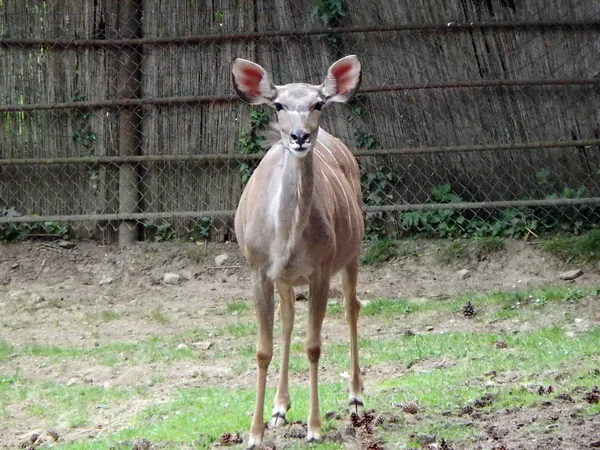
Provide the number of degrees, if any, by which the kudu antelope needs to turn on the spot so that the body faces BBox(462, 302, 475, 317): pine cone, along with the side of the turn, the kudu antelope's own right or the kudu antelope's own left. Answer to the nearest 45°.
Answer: approximately 135° to the kudu antelope's own left

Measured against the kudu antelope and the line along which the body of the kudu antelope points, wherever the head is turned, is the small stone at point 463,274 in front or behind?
behind

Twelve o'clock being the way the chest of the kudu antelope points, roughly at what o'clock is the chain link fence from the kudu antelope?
The chain link fence is roughly at 6 o'clock from the kudu antelope.

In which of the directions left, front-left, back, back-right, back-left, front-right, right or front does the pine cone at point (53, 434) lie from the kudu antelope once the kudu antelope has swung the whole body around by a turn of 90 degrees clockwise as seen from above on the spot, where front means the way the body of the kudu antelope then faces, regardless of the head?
front

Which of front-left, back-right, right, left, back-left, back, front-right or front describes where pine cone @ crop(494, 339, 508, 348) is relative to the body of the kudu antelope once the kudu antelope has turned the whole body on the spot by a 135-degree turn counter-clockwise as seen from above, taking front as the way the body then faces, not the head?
front

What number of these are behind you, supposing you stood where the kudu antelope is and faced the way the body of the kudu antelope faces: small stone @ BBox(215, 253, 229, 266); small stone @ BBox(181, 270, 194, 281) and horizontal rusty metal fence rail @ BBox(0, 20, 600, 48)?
3

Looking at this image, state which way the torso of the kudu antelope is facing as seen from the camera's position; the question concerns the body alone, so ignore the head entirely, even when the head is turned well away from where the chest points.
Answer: toward the camera

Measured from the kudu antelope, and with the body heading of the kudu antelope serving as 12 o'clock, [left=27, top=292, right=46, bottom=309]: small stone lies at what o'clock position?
The small stone is roughly at 5 o'clock from the kudu antelope.

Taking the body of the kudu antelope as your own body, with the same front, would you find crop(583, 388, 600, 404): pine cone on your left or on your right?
on your left

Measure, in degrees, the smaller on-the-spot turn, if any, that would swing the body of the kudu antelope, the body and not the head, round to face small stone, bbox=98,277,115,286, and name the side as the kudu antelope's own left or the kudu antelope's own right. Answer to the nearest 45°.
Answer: approximately 135° to the kudu antelope's own right

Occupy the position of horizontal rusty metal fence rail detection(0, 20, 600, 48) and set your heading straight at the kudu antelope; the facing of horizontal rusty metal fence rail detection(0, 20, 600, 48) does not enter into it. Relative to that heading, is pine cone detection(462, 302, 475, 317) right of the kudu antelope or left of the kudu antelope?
left

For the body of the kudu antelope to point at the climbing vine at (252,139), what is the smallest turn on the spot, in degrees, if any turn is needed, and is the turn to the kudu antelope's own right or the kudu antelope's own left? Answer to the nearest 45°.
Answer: approximately 180°

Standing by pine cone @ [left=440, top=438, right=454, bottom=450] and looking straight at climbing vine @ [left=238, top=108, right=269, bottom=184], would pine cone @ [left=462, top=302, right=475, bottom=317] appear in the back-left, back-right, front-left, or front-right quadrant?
front-right

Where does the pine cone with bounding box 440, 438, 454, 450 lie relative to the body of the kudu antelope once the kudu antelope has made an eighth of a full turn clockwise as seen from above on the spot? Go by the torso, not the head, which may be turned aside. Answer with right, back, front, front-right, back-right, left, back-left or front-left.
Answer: left
